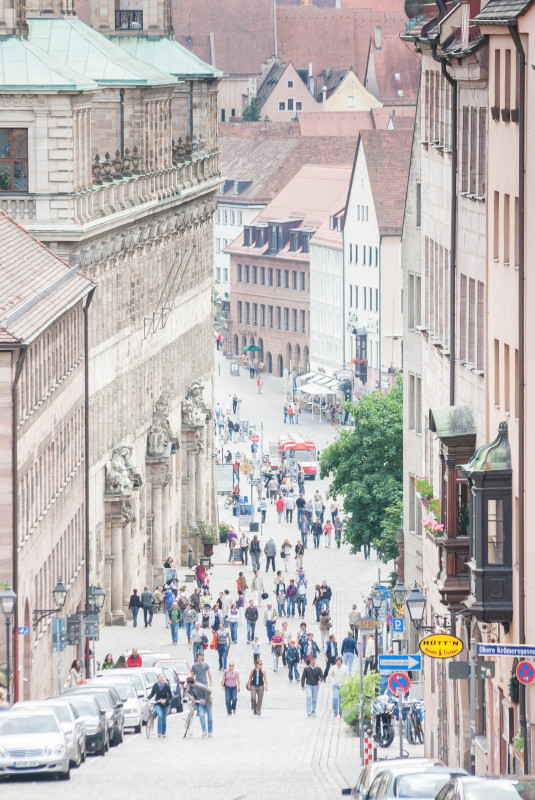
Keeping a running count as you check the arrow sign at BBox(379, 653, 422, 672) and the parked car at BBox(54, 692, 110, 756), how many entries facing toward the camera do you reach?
2

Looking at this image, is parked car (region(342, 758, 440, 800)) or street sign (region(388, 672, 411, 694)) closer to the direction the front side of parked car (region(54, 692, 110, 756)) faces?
the parked car

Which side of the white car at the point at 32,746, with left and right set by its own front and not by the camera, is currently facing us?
front

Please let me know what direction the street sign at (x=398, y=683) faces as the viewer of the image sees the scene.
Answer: facing the viewer

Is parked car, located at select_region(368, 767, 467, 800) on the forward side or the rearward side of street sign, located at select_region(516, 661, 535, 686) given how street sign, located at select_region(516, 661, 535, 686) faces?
on the forward side

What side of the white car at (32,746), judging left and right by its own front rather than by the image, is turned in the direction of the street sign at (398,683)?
left

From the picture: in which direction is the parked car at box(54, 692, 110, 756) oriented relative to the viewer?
toward the camera

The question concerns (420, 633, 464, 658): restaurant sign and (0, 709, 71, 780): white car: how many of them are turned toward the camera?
2

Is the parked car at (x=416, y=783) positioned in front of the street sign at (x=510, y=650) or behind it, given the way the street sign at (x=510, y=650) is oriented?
in front
